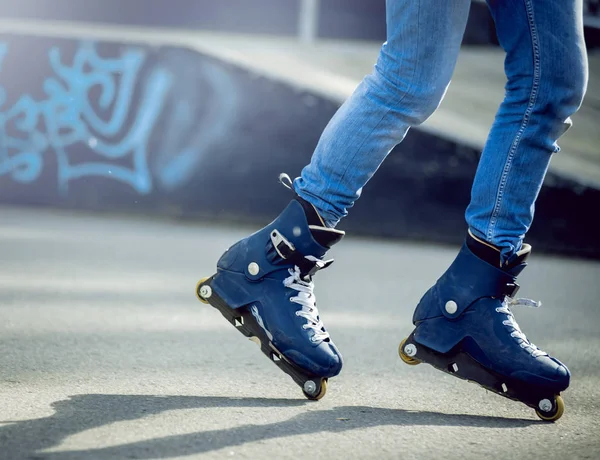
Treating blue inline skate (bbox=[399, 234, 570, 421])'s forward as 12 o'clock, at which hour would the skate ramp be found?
The skate ramp is roughly at 8 o'clock from the blue inline skate.

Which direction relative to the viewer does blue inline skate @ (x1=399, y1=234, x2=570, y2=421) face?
to the viewer's right

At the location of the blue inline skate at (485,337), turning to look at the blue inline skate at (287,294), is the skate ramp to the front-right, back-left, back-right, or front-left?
front-right
